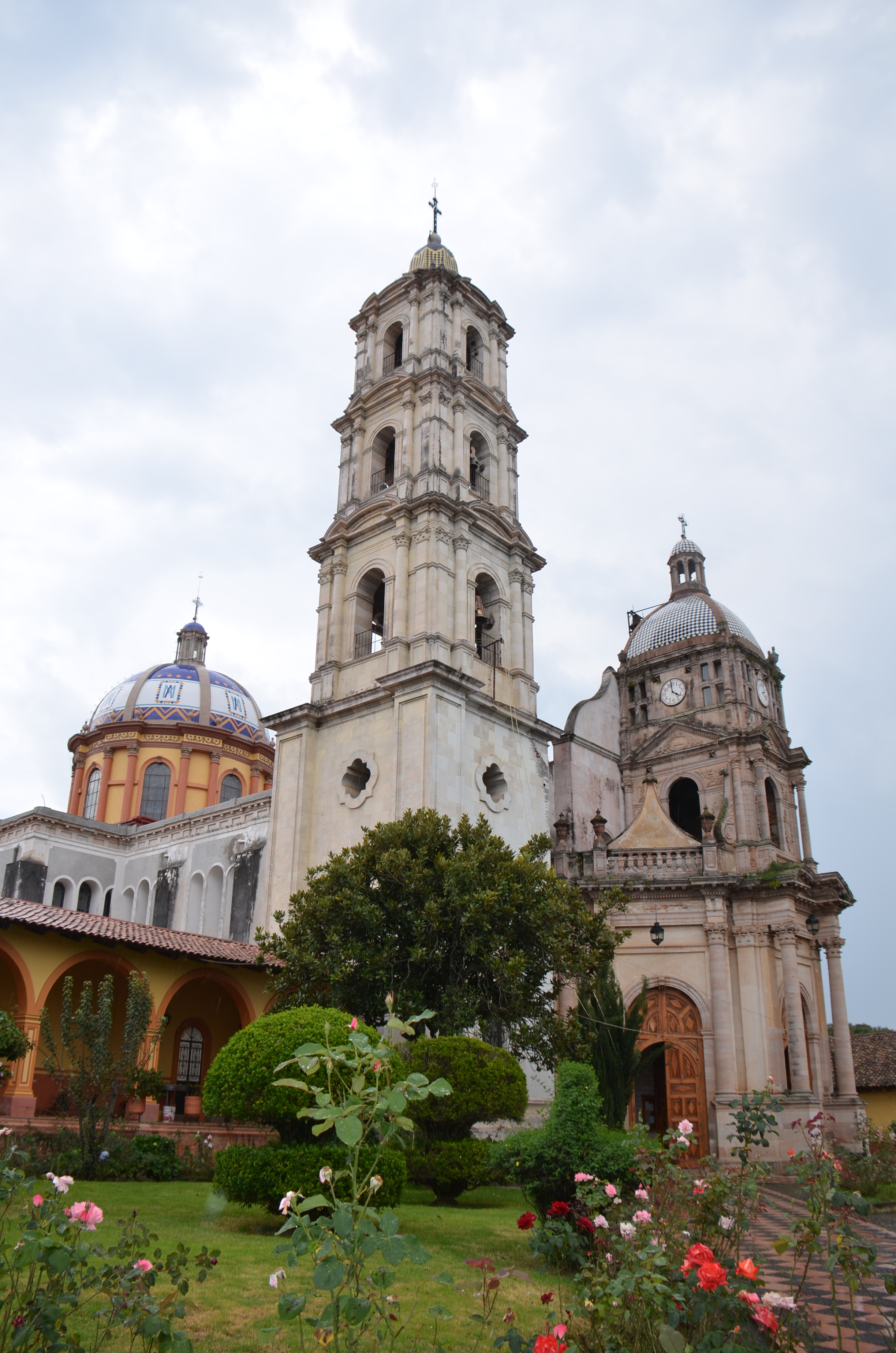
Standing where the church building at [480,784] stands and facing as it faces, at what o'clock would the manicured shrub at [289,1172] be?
The manicured shrub is roughly at 2 o'clock from the church building.

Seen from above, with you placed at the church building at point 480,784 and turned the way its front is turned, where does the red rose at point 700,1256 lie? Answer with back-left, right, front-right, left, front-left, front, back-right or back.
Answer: front-right

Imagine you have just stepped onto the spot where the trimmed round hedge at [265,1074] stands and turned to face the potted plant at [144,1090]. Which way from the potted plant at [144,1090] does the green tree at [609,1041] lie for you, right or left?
right

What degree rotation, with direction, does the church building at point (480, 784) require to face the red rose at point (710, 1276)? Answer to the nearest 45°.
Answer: approximately 45° to its right

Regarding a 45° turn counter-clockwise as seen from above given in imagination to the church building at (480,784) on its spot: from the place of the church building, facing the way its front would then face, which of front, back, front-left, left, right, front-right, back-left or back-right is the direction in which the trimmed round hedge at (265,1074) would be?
right

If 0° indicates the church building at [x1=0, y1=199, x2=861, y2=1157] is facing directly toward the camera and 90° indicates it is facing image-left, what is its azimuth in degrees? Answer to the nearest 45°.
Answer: approximately 315°

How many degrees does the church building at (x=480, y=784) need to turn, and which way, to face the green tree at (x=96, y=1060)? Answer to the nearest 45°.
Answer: approximately 90° to its right
